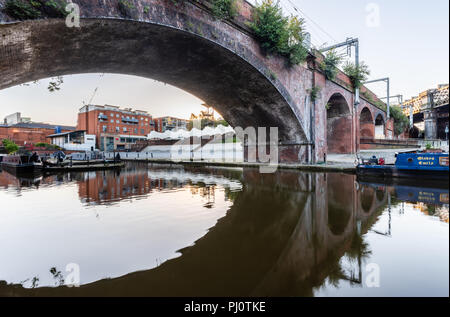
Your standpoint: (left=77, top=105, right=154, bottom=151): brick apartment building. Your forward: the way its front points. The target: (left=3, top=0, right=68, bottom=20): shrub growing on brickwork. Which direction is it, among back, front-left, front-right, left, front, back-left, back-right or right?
front-right

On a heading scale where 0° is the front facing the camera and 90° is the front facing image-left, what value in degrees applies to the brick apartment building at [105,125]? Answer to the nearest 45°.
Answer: approximately 315°
